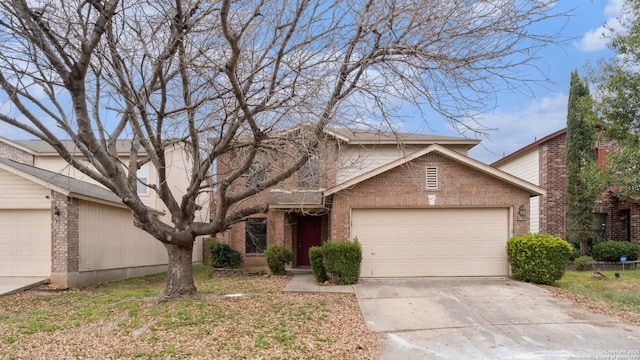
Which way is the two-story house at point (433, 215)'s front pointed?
toward the camera

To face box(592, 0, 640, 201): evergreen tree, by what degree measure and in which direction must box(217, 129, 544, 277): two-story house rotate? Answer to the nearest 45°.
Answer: approximately 90° to its left

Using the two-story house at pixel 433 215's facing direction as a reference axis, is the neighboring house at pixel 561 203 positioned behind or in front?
behind

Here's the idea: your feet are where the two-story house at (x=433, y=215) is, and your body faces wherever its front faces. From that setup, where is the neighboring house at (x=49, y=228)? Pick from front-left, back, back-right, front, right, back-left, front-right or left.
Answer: right

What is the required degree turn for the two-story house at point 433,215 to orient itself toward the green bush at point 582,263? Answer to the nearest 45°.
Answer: approximately 135° to its left

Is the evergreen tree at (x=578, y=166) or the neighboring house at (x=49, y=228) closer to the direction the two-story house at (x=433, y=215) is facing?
the neighboring house
